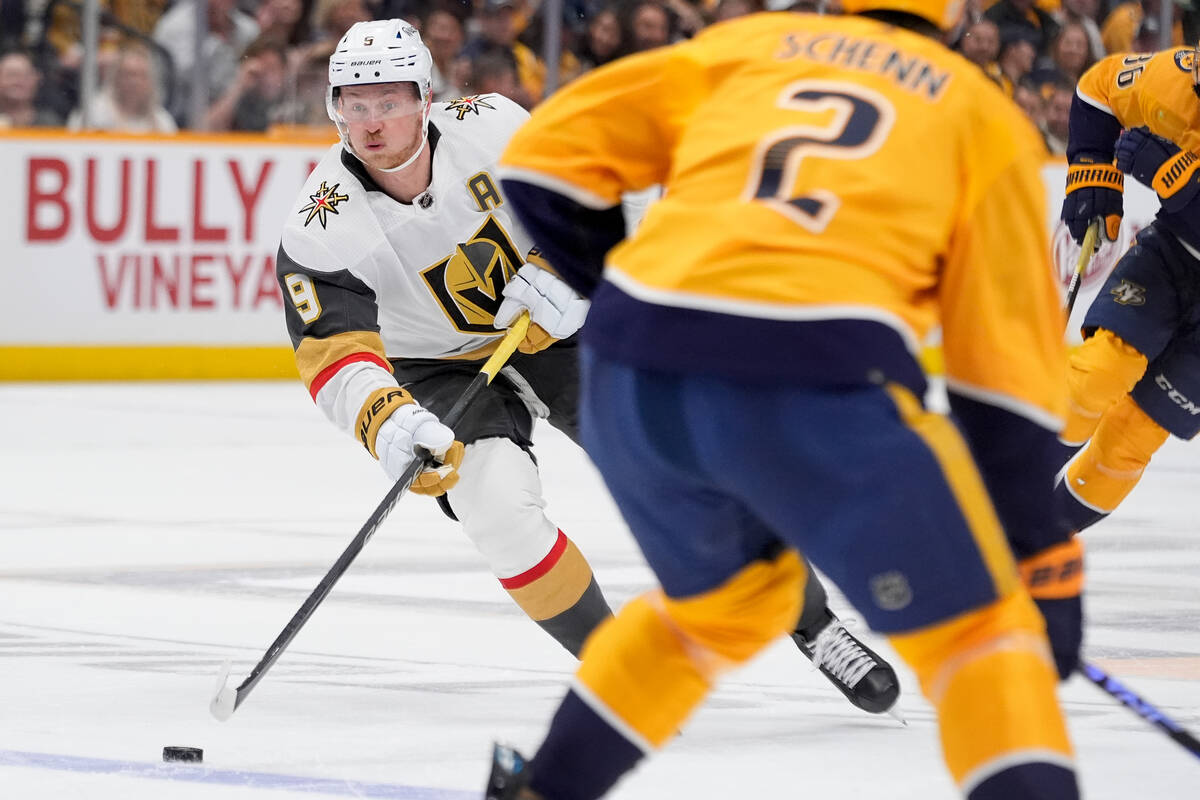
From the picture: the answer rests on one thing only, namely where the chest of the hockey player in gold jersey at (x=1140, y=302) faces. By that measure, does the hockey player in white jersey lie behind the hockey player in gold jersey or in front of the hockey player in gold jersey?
in front

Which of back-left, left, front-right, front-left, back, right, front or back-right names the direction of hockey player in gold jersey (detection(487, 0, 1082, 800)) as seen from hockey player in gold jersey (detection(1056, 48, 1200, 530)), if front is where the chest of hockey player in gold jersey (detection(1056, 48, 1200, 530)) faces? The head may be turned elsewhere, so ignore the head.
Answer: front-left

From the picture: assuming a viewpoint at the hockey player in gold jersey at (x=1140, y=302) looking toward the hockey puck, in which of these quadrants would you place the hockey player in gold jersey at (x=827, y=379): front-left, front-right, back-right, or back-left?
front-left

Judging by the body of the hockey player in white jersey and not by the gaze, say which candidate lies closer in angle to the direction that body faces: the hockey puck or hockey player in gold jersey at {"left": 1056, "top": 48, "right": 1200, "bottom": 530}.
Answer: the hockey puck

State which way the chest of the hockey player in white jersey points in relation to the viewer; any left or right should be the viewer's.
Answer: facing the viewer

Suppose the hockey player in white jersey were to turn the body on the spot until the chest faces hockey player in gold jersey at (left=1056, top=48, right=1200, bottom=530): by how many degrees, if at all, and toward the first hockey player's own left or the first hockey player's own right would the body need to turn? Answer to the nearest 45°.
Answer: approximately 135° to the first hockey player's own left

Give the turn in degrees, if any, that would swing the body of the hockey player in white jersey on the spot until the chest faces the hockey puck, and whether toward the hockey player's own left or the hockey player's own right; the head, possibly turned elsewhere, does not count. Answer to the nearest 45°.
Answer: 0° — they already face it
